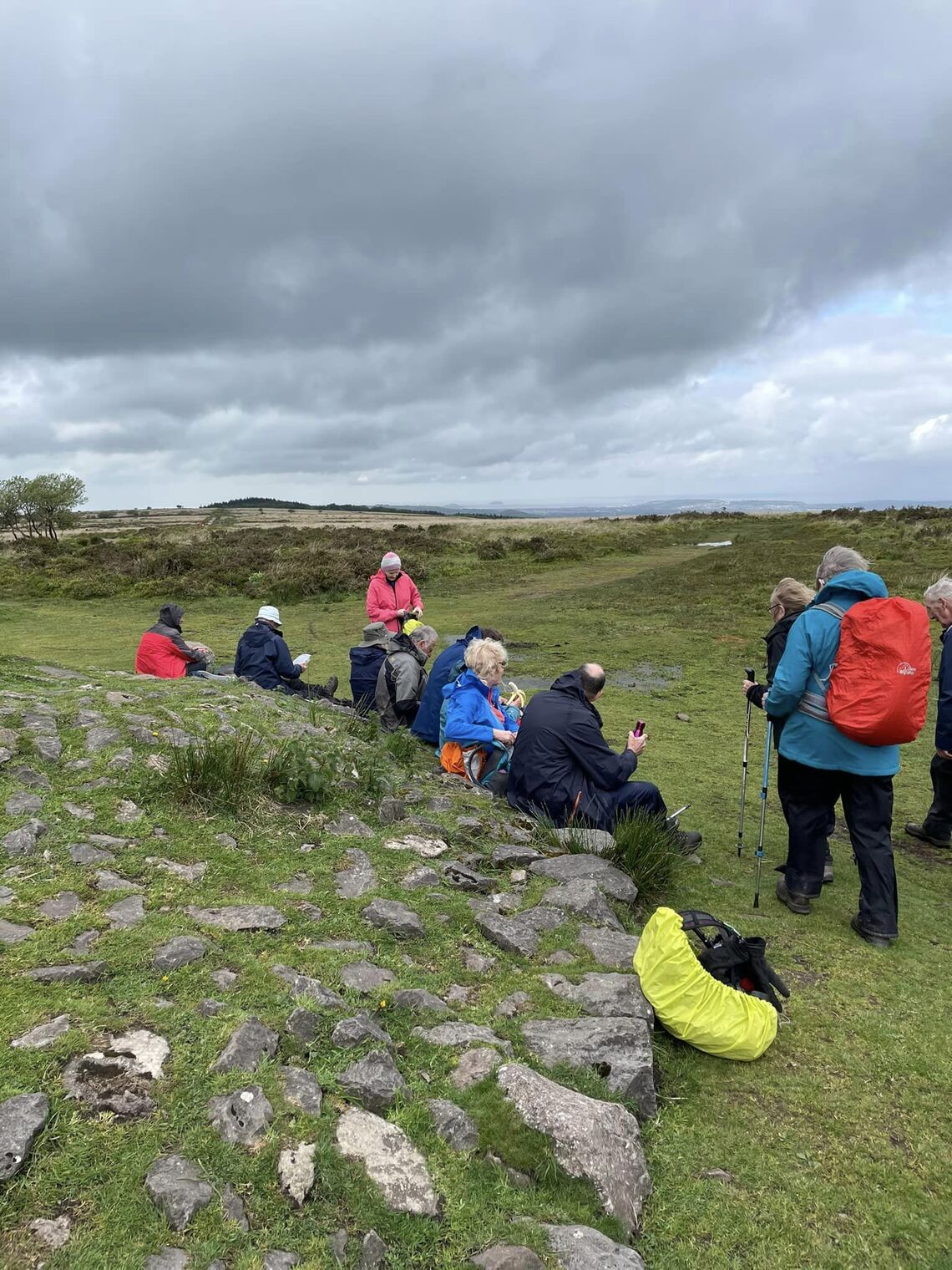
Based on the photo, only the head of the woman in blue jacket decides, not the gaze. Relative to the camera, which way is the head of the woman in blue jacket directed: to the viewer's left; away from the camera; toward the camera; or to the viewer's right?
to the viewer's right

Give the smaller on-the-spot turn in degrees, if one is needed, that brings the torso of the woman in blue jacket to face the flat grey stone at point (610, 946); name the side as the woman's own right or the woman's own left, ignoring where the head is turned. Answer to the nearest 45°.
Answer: approximately 90° to the woman's own right

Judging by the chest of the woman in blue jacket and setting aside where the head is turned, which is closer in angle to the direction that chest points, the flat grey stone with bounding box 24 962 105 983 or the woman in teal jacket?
the woman in teal jacket

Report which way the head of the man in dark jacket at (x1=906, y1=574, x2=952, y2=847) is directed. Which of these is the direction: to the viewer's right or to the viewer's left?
to the viewer's left

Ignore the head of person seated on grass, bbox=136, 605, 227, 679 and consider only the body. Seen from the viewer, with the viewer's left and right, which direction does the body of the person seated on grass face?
facing away from the viewer and to the right of the viewer

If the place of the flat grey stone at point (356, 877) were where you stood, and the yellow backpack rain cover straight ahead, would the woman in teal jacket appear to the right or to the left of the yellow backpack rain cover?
left

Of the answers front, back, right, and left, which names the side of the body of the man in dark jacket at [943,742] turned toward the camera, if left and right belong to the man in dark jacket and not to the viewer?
left

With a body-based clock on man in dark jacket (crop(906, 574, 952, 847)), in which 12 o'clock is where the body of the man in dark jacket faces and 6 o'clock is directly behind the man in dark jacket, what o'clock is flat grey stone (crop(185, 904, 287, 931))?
The flat grey stone is roughly at 10 o'clock from the man in dark jacket.

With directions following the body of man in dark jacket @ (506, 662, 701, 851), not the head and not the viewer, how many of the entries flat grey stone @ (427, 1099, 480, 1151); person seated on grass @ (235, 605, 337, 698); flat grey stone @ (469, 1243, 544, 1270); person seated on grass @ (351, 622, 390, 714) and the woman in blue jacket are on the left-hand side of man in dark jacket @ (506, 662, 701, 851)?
3

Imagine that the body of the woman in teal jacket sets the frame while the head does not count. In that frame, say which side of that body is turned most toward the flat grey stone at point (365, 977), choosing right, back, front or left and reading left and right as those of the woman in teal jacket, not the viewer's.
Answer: left

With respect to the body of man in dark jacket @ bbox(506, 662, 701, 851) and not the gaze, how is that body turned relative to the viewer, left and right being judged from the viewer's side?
facing away from the viewer and to the right of the viewer

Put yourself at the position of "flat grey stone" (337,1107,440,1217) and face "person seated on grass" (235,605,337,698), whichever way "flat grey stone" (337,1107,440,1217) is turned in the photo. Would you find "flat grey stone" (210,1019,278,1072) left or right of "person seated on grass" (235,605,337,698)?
left

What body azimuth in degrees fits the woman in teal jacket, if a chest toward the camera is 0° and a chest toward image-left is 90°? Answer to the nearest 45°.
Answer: approximately 135°

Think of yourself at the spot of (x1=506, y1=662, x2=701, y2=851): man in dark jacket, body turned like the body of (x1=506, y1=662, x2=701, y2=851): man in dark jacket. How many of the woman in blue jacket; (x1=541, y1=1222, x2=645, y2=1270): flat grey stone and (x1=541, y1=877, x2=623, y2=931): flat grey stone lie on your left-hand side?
1
